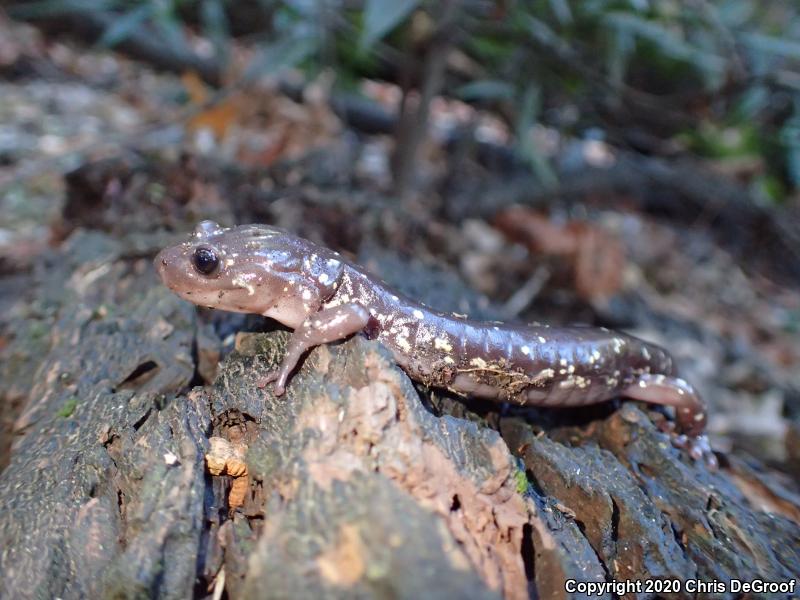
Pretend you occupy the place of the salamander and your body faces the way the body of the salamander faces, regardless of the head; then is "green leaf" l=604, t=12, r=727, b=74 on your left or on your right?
on your right

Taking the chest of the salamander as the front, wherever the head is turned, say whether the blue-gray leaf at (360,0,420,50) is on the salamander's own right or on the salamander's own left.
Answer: on the salamander's own right

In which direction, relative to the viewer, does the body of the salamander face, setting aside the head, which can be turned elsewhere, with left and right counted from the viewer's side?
facing to the left of the viewer

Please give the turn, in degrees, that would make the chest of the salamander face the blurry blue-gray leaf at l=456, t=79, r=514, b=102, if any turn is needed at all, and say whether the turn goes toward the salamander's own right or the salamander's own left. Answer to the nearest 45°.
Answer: approximately 90° to the salamander's own right
